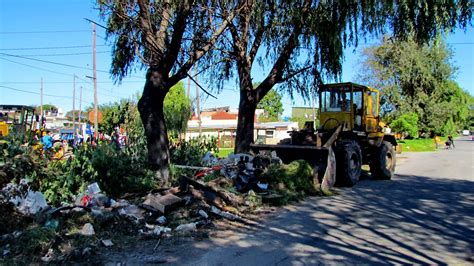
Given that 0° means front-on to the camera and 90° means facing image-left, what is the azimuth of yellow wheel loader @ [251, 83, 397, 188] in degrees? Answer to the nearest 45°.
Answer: approximately 45°

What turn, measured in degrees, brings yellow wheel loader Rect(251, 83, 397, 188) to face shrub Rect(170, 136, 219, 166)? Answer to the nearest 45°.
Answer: approximately 45° to its right

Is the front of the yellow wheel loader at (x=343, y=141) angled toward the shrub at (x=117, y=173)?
yes

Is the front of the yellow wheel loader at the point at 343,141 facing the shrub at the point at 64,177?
yes

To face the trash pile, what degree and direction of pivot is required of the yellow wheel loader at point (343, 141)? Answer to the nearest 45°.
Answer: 0° — it already faces it

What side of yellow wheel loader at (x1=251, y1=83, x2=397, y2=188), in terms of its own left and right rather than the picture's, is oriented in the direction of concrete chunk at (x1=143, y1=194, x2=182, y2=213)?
front
